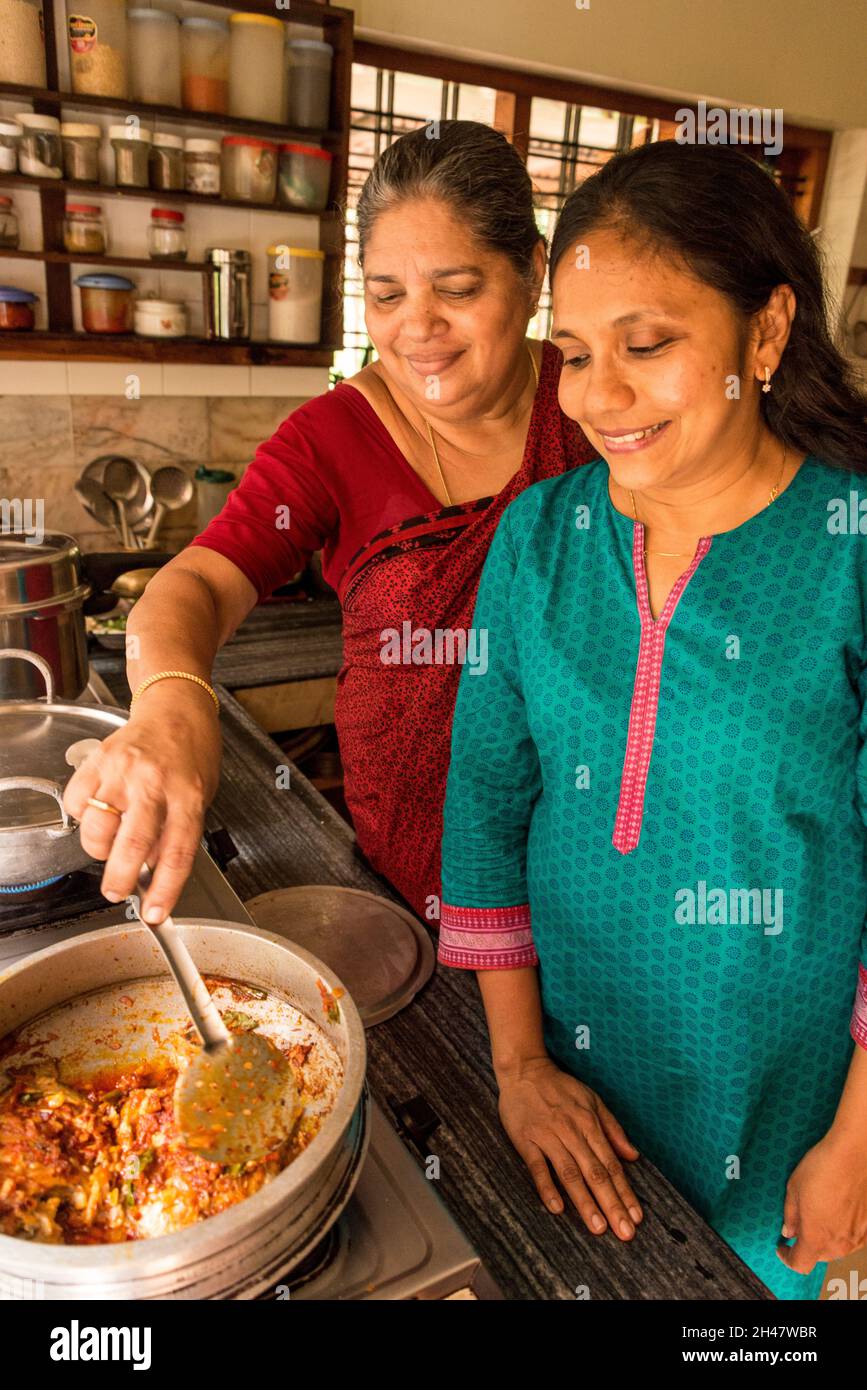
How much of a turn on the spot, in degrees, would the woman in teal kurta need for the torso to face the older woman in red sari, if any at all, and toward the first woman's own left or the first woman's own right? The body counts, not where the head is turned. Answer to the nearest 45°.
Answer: approximately 90° to the first woman's own right

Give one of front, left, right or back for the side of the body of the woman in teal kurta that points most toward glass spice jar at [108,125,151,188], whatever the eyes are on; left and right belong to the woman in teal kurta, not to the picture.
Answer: right

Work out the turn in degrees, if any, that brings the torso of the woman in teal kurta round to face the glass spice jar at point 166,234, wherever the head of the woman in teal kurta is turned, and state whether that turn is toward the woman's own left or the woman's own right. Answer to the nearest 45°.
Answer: approximately 90° to the woman's own right

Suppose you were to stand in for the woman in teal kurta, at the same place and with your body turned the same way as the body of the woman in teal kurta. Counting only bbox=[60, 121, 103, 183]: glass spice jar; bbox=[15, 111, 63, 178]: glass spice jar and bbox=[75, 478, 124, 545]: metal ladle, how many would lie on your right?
3

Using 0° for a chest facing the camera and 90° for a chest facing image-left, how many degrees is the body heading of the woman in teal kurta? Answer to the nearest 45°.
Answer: approximately 45°

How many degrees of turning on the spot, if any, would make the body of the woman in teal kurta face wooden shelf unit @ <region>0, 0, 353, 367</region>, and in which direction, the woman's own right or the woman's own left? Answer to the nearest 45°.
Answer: approximately 90° to the woman's own right

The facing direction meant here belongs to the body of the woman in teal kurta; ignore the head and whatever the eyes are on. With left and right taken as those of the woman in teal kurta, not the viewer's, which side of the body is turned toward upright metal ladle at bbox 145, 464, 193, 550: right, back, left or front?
right

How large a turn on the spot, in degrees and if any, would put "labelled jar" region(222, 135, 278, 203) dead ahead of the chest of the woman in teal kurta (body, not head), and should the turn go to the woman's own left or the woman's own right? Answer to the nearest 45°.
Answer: approximately 90° to the woman's own right

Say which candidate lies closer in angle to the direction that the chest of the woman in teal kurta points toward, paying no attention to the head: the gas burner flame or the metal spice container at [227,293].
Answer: the gas burner flame

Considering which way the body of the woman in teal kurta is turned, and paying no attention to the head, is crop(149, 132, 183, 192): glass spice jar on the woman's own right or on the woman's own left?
on the woman's own right

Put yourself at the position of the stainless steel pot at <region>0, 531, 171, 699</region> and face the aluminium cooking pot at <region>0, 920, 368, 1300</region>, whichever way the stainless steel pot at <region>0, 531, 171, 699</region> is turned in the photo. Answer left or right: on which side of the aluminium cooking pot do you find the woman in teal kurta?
left

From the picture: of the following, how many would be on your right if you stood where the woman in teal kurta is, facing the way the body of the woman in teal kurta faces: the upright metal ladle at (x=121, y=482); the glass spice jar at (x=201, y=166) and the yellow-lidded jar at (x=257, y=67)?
3

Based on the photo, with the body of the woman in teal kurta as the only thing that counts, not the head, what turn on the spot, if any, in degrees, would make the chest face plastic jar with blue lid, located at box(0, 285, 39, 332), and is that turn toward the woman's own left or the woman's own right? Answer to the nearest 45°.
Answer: approximately 90° to the woman's own right
